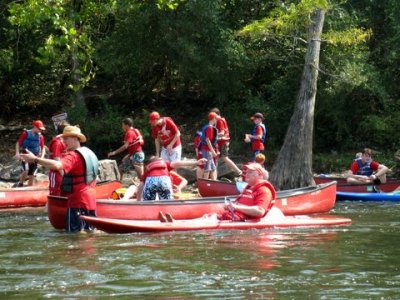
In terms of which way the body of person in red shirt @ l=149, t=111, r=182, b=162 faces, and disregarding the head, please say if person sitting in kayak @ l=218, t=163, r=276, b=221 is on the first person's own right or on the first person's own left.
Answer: on the first person's own left

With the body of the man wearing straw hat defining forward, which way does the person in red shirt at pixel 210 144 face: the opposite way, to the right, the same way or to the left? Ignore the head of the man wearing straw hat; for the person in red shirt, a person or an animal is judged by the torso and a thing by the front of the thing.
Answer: the opposite way

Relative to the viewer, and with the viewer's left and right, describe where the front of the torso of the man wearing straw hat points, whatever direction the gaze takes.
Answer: facing to the left of the viewer

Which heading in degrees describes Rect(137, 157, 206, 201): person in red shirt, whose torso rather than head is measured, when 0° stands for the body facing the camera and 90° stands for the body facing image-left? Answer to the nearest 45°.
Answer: approximately 180°

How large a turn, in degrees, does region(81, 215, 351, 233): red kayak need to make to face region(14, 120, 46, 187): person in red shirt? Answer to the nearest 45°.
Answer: approximately 45° to its right

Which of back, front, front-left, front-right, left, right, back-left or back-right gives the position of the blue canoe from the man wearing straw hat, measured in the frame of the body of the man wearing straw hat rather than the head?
back-right

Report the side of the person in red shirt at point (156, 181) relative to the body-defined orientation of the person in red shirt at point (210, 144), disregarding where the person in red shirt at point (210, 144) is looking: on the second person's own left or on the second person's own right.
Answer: on the second person's own right

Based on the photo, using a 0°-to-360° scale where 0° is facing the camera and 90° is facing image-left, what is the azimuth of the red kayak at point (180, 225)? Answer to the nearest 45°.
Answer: approximately 90°

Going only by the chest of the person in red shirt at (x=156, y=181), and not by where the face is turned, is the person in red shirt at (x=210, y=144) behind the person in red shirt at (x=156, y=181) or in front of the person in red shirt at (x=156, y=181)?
in front
